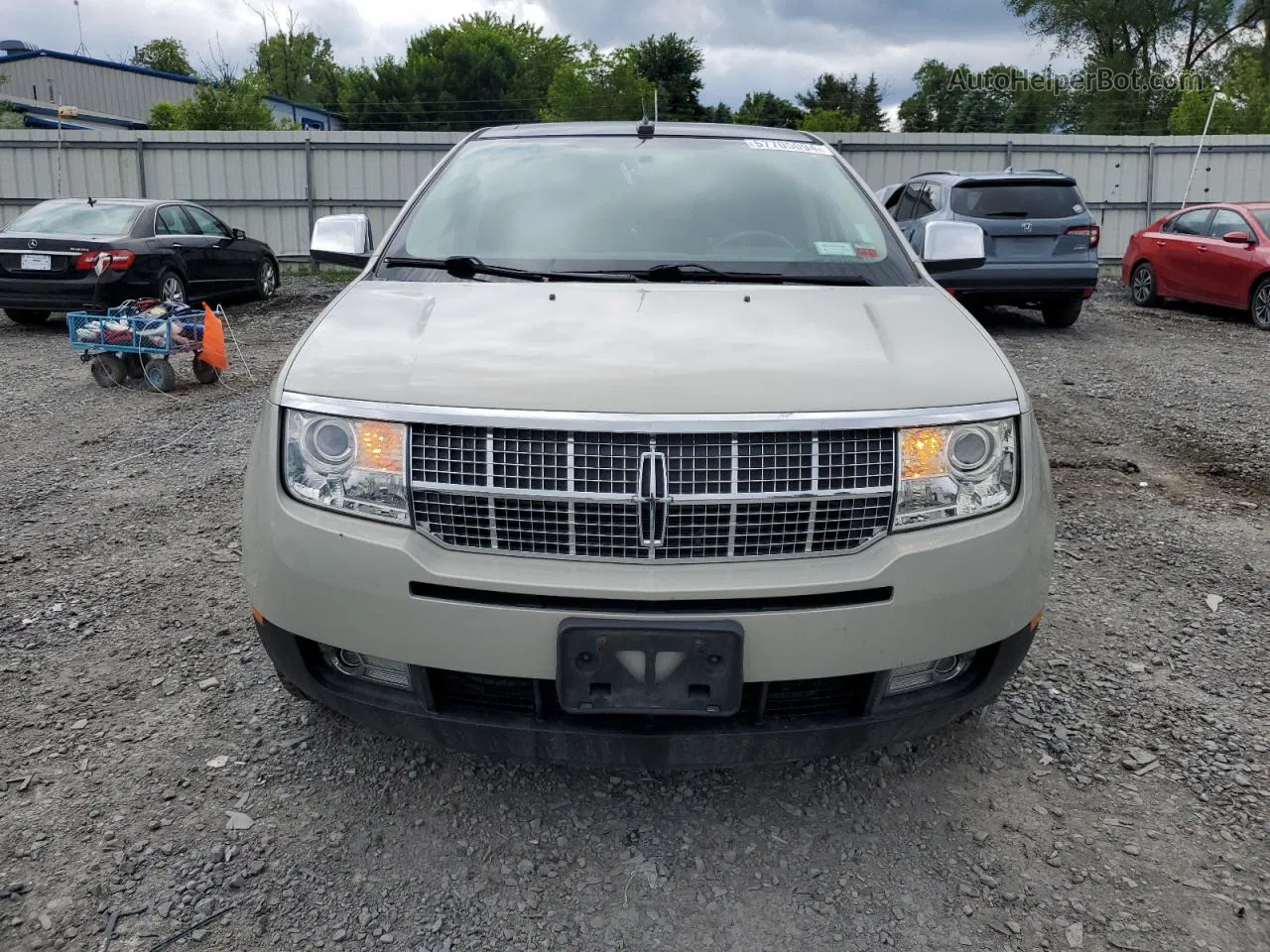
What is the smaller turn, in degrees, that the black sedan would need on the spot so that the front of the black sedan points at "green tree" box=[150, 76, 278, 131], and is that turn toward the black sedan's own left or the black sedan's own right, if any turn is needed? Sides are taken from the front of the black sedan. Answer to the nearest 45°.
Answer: approximately 45° to the black sedan's own left

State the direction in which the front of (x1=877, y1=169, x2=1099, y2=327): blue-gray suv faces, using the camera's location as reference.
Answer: facing away from the viewer and to the left of the viewer

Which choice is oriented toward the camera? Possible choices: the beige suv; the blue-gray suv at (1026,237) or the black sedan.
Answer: the beige suv

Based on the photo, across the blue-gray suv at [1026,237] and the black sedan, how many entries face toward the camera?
0

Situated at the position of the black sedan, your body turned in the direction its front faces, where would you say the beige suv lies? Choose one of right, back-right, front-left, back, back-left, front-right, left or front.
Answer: back-right

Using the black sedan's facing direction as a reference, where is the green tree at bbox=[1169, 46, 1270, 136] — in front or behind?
in front

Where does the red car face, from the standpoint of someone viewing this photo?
facing the viewer and to the right of the viewer

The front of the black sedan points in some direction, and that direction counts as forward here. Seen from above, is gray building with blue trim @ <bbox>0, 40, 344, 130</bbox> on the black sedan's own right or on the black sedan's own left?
on the black sedan's own left

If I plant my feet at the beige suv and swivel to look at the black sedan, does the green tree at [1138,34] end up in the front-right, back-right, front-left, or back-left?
front-right

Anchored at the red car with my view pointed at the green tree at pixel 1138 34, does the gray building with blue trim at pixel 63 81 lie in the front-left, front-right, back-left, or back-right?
front-left

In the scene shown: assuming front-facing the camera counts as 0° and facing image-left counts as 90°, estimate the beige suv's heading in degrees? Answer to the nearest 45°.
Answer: approximately 0°

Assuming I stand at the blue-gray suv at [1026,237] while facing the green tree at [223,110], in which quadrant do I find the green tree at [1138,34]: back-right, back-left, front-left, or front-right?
front-right
